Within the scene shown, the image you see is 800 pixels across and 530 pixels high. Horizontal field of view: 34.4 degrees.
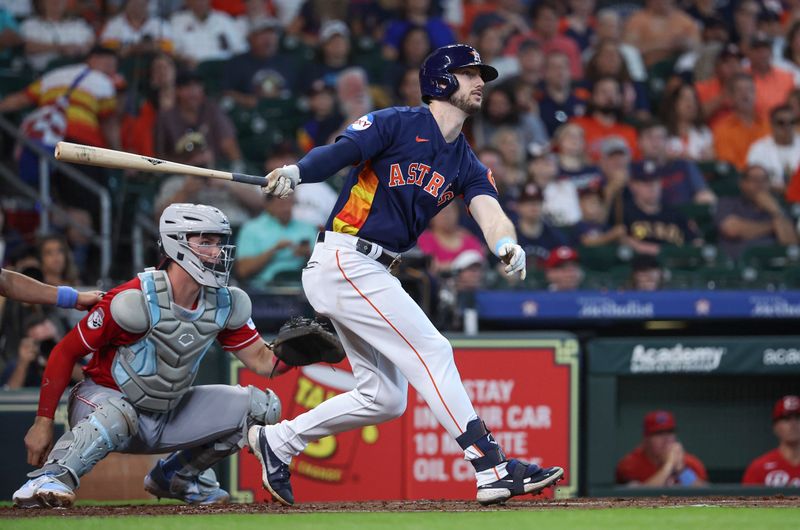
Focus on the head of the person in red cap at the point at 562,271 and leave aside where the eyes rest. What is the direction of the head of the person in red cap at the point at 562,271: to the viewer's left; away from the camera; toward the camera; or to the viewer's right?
toward the camera

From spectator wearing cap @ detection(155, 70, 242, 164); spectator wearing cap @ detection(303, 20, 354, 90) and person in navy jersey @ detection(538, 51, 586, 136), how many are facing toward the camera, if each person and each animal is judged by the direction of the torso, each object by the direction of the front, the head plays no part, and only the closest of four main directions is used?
3

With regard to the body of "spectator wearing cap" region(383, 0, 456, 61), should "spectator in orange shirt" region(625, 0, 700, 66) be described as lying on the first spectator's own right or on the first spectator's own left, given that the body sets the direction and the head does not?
on the first spectator's own left

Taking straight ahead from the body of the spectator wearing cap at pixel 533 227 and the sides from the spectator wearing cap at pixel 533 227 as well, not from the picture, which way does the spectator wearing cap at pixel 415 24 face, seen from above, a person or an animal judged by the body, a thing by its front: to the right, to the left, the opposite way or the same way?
the same way

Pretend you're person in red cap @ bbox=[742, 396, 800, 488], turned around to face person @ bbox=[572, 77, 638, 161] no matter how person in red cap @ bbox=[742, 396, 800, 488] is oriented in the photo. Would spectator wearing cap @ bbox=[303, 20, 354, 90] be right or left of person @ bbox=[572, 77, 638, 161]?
left

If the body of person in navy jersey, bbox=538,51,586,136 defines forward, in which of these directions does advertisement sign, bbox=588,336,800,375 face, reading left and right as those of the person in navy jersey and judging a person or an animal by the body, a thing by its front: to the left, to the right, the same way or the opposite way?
the same way

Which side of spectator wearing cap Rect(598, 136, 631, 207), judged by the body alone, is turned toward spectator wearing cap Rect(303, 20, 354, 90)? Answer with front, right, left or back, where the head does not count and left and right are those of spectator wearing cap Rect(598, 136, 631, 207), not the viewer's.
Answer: right

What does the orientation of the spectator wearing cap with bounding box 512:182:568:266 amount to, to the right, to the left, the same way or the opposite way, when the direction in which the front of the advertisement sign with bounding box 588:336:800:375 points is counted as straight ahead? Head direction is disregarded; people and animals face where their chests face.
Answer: the same way

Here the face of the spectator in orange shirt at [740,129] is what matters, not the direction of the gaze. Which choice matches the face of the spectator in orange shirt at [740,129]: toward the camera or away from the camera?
toward the camera

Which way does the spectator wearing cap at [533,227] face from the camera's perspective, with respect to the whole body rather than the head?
toward the camera

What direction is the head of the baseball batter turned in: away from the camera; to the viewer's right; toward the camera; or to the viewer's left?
to the viewer's right

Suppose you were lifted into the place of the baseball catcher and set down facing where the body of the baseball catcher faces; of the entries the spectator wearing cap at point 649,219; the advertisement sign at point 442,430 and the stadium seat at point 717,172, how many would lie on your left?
3

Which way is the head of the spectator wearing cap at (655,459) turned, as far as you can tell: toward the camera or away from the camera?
toward the camera

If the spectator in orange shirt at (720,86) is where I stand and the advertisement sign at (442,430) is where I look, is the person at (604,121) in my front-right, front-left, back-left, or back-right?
front-right

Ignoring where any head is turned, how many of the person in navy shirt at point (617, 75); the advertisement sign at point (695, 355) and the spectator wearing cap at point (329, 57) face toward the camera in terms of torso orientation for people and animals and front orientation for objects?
3

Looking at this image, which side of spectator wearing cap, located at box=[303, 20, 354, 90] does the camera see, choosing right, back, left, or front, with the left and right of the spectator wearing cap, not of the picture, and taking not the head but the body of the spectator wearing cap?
front
